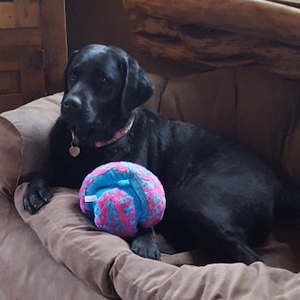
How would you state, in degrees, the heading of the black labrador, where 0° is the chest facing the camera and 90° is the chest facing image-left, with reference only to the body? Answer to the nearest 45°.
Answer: approximately 45°

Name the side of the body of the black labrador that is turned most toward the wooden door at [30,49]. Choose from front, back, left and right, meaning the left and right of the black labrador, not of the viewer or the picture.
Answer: right
